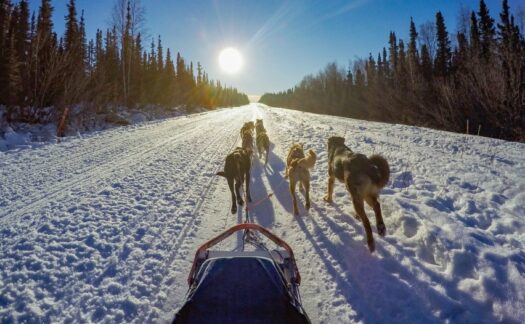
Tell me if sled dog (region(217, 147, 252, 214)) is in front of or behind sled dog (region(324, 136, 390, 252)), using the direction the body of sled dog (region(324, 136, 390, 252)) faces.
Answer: in front

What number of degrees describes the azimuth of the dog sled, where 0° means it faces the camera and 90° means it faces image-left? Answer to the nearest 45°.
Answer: approximately 180°

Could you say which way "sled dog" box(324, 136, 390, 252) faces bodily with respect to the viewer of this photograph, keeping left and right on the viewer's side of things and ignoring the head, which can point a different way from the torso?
facing away from the viewer and to the left of the viewer

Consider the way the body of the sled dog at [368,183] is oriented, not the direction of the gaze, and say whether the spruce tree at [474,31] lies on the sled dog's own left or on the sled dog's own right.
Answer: on the sled dog's own right

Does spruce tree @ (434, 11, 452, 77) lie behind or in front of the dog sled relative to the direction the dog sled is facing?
in front

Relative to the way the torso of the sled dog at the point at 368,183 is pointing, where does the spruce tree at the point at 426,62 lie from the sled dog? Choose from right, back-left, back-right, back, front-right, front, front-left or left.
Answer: front-right

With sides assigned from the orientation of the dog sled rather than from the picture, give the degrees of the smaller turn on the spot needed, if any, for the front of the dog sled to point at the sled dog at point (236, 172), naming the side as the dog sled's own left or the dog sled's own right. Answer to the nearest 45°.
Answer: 0° — it already faces it

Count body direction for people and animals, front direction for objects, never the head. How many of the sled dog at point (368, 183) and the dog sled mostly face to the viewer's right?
0

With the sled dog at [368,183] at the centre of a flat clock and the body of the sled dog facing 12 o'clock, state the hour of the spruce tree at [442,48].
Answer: The spruce tree is roughly at 2 o'clock from the sled dog.
